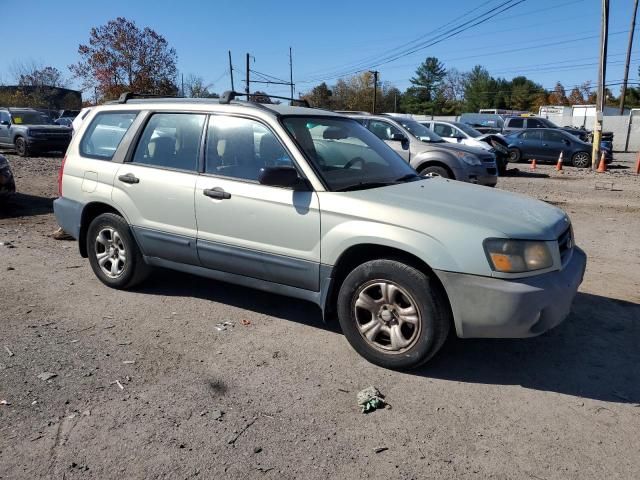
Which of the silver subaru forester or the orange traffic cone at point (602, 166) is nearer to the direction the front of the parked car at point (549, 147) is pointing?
the orange traffic cone

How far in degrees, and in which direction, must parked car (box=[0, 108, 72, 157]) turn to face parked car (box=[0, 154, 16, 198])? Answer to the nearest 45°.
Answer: approximately 45° to its right

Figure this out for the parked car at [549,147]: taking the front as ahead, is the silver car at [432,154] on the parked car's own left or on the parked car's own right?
on the parked car's own right

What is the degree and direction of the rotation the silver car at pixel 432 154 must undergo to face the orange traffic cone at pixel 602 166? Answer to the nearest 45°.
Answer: approximately 90° to its left

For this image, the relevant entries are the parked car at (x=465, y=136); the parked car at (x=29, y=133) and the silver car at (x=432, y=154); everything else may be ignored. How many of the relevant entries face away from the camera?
0

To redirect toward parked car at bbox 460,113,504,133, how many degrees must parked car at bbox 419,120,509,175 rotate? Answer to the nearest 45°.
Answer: approximately 135° to its left

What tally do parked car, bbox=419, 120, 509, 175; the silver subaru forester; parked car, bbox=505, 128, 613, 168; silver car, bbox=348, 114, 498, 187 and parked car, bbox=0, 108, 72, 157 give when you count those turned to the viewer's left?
0

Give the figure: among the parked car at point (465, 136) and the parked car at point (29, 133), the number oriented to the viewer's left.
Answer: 0

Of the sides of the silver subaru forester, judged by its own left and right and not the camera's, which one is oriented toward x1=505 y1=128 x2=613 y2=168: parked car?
left

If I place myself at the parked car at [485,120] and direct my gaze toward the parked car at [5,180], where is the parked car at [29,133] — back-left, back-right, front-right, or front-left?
front-right

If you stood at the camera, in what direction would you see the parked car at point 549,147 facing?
facing the viewer and to the right of the viewer

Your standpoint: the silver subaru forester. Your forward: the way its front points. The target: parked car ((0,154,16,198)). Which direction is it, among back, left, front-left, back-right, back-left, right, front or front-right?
back

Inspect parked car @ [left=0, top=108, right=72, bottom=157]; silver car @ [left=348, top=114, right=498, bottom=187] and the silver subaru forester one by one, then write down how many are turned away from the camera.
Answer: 0
